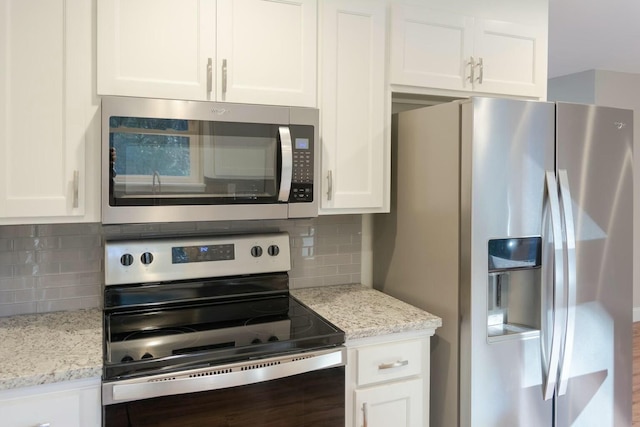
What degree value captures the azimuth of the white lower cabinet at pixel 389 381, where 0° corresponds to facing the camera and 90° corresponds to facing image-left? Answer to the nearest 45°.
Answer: approximately 315°

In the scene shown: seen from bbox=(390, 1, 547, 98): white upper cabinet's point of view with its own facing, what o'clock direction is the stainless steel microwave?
The stainless steel microwave is roughly at 3 o'clock from the white upper cabinet.

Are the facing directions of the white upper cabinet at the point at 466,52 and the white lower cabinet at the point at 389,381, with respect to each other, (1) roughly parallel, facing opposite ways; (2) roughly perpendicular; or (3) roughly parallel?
roughly parallel

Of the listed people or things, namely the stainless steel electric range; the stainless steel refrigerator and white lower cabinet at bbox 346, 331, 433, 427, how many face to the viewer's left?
0

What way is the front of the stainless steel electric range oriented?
toward the camera

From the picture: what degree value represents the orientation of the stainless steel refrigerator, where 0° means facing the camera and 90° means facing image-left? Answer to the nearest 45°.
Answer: approximately 315°

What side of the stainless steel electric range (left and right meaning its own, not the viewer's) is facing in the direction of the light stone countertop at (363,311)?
left

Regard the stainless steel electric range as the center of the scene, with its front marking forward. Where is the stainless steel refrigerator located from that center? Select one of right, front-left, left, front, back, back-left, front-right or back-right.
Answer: left

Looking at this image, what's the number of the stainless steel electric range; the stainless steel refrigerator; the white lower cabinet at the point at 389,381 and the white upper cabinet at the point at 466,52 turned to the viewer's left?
0

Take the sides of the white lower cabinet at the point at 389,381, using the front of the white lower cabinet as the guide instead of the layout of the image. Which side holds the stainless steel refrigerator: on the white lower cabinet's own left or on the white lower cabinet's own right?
on the white lower cabinet's own left

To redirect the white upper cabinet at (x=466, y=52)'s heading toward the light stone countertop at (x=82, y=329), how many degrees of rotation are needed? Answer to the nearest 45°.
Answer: approximately 90° to its right

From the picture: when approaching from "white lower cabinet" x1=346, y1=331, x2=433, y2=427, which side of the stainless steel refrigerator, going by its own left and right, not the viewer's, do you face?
right

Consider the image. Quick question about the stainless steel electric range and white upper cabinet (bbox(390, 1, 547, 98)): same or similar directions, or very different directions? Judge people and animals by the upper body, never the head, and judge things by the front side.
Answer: same or similar directions

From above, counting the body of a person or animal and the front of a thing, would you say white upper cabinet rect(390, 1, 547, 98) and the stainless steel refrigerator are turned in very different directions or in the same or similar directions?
same or similar directions
